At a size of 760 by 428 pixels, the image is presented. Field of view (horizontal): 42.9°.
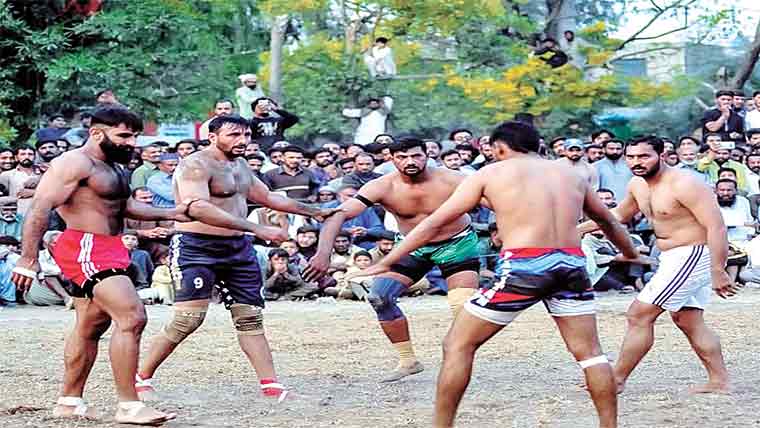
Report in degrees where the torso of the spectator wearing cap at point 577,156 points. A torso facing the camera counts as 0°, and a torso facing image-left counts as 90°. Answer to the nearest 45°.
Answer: approximately 0°

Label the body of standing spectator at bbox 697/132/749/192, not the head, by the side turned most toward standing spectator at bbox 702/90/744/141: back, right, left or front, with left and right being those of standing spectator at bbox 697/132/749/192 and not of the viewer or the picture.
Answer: back

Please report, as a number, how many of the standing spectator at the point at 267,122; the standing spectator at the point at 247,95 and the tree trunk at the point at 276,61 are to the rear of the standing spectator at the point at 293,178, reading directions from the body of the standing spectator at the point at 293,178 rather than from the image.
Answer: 3

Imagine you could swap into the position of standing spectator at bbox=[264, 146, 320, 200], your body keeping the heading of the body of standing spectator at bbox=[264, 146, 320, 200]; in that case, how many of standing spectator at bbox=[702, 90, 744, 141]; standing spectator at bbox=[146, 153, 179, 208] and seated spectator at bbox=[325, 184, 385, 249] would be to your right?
1

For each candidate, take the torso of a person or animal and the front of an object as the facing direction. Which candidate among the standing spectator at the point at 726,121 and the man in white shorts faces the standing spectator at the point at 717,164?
the standing spectator at the point at 726,121

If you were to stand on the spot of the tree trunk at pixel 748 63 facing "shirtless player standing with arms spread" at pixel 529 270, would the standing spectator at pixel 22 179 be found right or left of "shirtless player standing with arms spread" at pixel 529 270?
right

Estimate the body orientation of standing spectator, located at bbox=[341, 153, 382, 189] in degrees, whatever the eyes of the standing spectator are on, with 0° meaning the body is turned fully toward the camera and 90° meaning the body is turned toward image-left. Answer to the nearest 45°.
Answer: approximately 0°

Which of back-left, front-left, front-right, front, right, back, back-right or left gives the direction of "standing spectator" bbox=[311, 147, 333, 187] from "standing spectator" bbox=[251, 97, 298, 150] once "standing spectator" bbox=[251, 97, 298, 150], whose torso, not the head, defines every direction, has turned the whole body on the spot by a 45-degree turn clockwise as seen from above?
left

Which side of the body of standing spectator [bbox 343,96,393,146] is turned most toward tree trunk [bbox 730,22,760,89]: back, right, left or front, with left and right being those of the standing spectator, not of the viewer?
left
